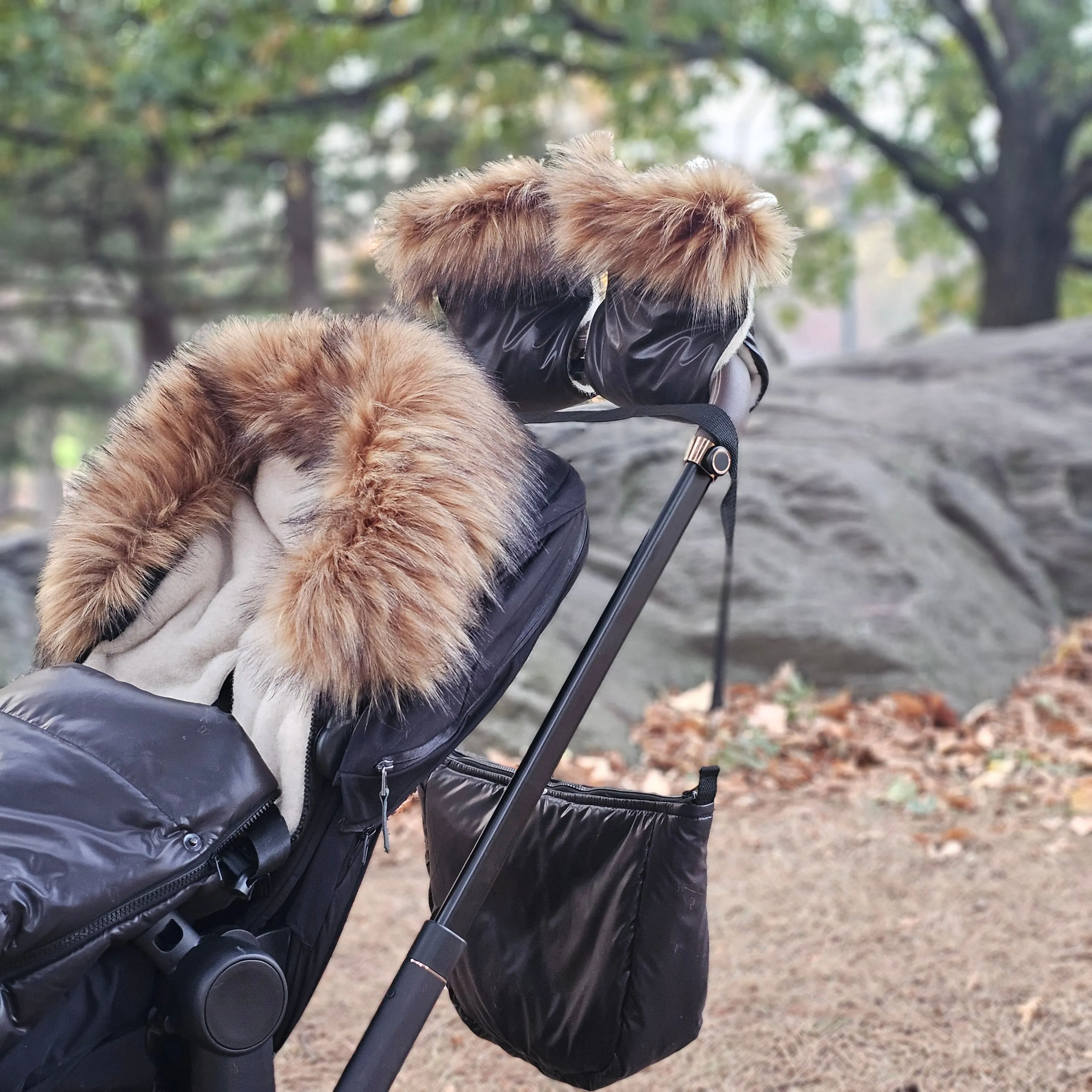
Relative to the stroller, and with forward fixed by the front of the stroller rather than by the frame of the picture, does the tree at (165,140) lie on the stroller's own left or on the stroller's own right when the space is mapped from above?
on the stroller's own right

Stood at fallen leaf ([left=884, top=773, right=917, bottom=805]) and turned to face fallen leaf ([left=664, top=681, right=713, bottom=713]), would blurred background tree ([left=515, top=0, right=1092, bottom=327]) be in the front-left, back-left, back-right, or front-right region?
front-right

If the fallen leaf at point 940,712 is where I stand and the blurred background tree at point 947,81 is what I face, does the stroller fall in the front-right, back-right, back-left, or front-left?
back-left

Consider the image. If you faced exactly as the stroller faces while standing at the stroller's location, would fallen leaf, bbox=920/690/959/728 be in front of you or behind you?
behind

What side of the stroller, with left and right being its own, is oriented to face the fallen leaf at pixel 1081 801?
back

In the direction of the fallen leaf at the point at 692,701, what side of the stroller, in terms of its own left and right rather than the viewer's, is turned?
back

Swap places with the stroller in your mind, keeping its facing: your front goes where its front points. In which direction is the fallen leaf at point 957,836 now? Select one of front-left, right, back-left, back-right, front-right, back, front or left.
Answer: back

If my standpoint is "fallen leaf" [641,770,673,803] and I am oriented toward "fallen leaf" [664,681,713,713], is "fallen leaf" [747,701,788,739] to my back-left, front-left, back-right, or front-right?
front-right

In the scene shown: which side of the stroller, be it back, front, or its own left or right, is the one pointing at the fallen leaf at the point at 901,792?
back

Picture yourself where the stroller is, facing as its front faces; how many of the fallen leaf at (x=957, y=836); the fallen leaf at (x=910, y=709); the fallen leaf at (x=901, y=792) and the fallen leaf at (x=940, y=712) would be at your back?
4

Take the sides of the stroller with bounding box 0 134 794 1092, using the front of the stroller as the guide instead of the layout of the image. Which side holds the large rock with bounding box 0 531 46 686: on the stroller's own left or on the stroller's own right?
on the stroller's own right
